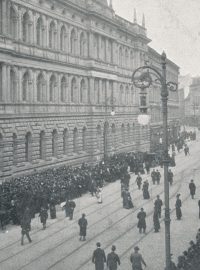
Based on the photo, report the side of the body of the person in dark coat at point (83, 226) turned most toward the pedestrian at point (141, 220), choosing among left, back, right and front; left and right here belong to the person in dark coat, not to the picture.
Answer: right

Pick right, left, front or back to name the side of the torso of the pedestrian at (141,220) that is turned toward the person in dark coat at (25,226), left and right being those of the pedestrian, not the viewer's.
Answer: left

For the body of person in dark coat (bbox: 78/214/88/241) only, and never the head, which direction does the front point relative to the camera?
away from the camera

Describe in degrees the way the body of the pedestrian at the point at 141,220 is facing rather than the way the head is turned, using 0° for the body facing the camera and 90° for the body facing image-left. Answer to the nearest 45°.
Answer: approximately 180°

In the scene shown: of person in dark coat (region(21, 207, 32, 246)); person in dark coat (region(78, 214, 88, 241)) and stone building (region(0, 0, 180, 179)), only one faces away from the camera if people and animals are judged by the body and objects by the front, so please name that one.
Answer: person in dark coat (region(78, 214, 88, 241))

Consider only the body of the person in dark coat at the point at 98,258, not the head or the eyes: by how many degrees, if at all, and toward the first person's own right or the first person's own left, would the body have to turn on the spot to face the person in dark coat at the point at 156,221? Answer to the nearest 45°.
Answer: approximately 45° to the first person's own right

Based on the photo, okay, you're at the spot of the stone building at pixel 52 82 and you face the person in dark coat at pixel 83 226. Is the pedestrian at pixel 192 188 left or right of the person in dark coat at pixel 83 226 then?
left

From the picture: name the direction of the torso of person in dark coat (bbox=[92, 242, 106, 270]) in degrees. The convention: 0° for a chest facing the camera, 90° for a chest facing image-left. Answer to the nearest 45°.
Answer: approximately 180°

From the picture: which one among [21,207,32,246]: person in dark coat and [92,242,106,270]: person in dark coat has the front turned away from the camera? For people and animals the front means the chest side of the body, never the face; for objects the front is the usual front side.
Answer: [92,242,106,270]: person in dark coat

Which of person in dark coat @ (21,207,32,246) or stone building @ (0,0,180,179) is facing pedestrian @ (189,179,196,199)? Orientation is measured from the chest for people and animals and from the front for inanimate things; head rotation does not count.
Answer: the stone building
